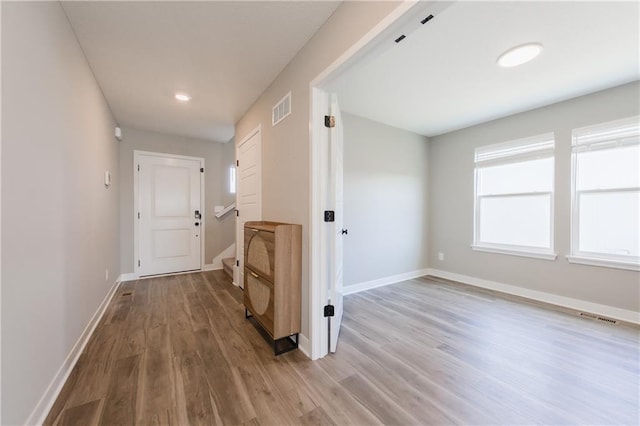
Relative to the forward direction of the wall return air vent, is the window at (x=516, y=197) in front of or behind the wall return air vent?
behind

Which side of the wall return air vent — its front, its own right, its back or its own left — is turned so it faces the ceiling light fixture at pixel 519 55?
back

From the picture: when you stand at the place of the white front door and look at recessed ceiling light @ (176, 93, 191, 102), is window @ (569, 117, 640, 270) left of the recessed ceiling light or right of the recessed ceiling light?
left

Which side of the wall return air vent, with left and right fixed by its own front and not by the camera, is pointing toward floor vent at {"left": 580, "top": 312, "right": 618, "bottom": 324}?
back

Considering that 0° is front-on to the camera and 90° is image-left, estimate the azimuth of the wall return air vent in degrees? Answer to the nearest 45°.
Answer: approximately 90°

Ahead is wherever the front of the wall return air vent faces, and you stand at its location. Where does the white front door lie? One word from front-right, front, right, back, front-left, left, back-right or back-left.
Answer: front-right

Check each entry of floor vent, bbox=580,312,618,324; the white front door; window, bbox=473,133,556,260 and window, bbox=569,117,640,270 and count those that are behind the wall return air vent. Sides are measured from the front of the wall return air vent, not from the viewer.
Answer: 3

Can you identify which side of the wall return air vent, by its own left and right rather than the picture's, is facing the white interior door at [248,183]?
right

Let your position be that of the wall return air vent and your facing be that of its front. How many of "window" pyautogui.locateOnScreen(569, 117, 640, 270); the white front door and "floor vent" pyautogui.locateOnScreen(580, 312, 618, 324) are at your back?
2

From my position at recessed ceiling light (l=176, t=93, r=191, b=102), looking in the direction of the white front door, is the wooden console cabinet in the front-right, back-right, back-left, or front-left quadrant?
back-right

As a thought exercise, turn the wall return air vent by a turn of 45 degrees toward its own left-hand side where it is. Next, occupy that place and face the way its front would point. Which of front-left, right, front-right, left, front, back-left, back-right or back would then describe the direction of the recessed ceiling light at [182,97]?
right

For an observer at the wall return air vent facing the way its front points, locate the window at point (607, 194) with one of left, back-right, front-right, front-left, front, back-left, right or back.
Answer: back
